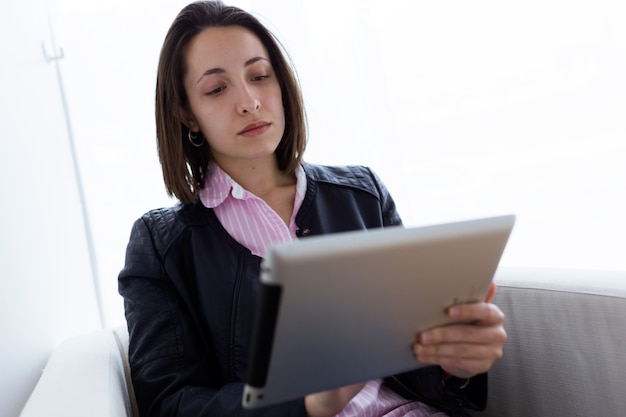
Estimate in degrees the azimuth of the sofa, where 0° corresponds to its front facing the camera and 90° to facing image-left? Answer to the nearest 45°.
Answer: approximately 0°

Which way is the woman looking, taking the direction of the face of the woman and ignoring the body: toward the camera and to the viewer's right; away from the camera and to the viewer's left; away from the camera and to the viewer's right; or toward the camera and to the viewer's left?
toward the camera and to the viewer's right
